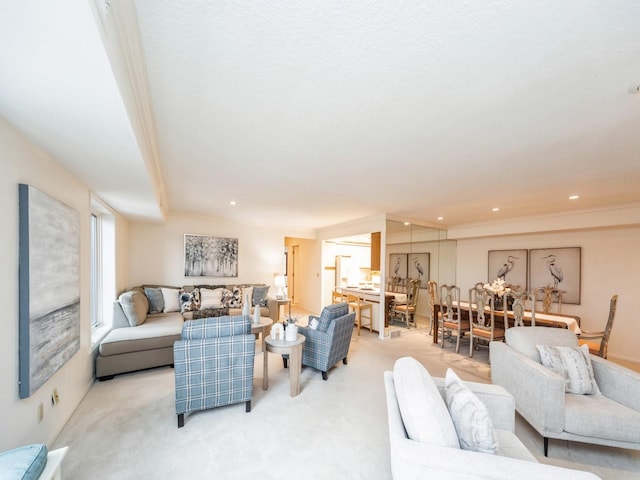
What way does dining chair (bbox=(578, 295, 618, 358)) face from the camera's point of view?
to the viewer's left

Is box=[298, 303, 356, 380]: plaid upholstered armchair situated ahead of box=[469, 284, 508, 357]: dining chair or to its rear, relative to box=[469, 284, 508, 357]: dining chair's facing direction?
to the rear

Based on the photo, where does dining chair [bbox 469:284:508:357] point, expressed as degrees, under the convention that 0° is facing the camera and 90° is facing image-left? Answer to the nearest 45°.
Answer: approximately 225°
